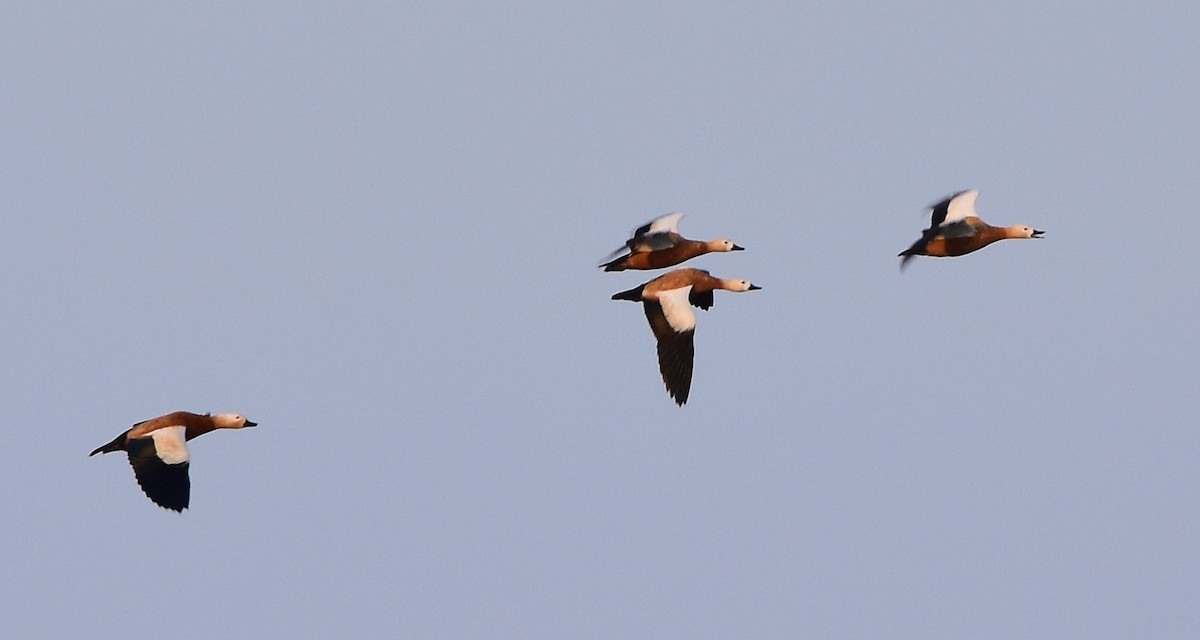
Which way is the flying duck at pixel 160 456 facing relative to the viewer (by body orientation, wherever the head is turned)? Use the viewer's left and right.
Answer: facing to the right of the viewer

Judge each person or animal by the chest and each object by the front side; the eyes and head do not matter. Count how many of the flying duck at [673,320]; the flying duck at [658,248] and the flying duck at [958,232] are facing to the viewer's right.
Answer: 3

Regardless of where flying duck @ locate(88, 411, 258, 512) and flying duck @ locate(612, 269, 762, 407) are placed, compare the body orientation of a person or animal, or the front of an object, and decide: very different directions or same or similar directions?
same or similar directions

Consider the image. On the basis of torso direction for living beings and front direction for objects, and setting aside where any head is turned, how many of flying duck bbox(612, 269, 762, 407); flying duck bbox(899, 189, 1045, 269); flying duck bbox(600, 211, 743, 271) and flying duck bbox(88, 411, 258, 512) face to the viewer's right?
4

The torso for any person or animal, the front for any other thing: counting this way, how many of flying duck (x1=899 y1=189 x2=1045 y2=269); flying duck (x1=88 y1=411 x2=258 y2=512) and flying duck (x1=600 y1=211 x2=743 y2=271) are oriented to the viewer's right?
3

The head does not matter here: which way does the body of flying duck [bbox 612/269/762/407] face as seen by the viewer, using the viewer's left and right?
facing to the right of the viewer

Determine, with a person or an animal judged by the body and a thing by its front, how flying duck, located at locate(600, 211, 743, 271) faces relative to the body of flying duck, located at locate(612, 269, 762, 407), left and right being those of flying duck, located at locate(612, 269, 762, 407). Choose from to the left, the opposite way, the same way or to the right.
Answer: the same way

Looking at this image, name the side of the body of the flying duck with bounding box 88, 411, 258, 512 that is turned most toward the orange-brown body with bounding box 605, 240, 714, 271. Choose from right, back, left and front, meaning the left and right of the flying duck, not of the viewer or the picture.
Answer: front

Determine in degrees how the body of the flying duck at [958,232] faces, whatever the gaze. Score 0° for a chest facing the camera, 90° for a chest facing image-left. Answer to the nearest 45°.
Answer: approximately 270°

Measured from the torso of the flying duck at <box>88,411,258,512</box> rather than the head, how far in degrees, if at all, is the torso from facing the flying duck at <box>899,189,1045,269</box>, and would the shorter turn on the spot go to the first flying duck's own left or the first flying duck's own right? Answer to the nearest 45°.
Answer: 0° — it already faces it

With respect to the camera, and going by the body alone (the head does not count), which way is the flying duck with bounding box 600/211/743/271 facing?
to the viewer's right

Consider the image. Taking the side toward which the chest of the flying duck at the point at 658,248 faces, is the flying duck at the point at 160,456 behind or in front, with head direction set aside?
behind

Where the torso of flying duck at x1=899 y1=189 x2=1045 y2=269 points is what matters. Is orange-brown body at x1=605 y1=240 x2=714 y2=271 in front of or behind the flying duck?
behind

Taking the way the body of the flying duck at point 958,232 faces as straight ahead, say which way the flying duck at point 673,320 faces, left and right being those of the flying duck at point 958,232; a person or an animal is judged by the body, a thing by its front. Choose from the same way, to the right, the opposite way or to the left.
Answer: the same way
